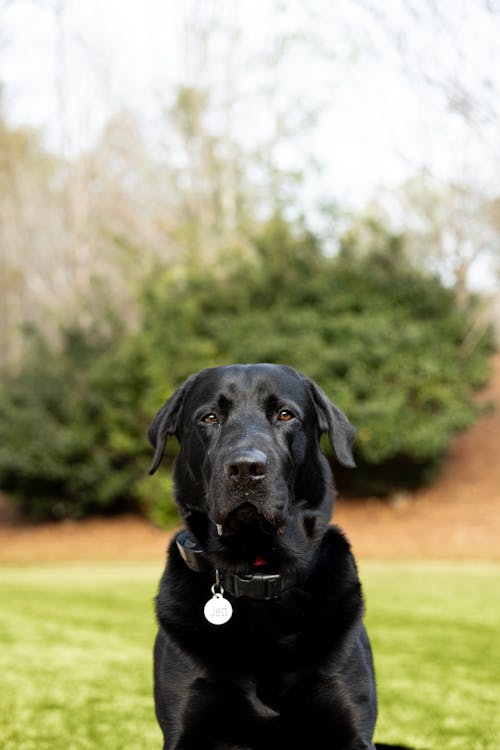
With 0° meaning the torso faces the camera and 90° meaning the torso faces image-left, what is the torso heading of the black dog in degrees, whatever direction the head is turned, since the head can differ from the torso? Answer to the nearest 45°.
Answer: approximately 0°

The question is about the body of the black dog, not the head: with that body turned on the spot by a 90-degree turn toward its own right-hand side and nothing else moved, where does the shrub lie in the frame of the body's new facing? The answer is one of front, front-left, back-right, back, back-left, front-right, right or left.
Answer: right
